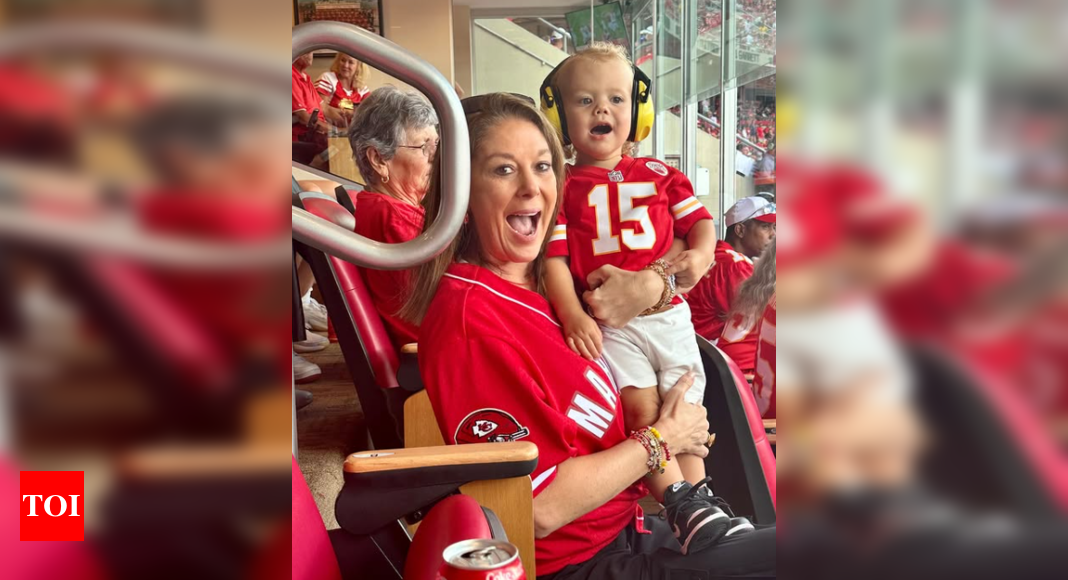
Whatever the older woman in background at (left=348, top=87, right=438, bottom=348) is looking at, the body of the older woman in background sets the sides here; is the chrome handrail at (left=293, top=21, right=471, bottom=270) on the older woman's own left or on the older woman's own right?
on the older woman's own right

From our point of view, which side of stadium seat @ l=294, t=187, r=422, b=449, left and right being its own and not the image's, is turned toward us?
right

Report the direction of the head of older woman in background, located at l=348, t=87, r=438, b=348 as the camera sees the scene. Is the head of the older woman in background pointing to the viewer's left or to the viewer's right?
to the viewer's right

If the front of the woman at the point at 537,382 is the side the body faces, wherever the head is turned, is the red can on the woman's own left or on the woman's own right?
on the woman's own right
